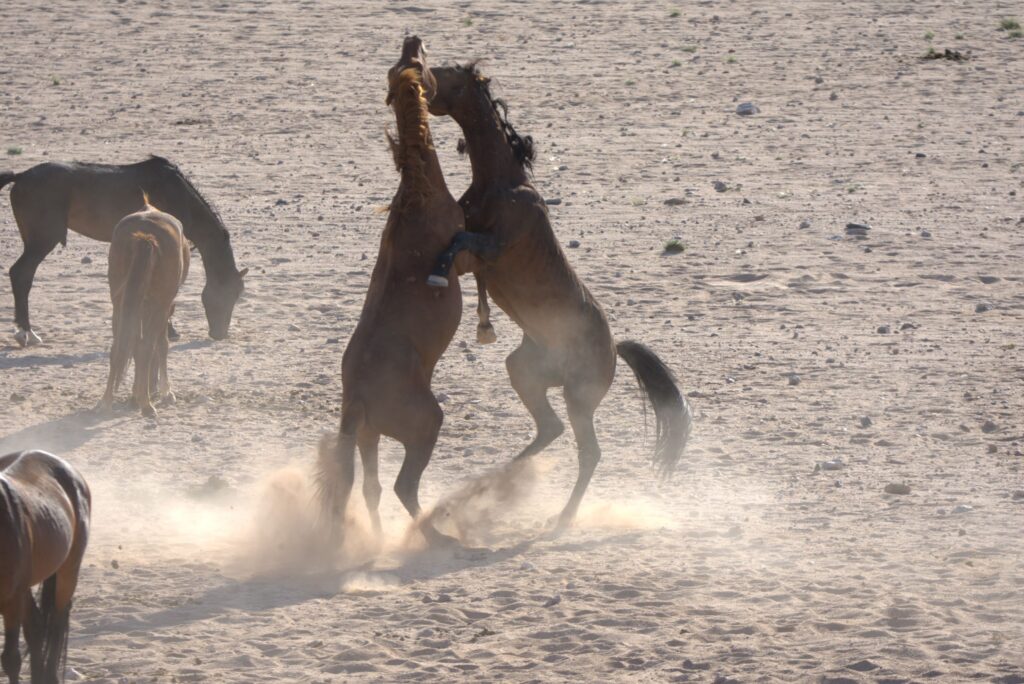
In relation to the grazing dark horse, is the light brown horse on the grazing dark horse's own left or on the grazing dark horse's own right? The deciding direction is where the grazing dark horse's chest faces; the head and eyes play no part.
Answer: on the grazing dark horse's own right

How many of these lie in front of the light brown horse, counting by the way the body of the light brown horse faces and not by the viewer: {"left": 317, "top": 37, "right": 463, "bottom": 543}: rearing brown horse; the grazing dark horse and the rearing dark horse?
1

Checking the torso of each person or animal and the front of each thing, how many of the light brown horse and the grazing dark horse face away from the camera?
1

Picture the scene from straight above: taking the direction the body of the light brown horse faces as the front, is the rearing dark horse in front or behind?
behind

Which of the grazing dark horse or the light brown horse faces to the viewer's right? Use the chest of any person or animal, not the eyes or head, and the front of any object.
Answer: the grazing dark horse

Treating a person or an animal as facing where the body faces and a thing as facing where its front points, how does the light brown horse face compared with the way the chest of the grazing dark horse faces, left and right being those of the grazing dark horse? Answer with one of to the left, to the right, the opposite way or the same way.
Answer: to the left

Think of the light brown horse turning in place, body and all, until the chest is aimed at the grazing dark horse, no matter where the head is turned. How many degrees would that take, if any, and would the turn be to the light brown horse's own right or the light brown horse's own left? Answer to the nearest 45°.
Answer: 0° — it already faces it

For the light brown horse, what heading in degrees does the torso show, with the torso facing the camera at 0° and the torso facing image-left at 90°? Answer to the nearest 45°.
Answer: approximately 180°

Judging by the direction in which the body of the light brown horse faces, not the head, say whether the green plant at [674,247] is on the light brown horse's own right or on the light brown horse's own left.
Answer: on the light brown horse's own right

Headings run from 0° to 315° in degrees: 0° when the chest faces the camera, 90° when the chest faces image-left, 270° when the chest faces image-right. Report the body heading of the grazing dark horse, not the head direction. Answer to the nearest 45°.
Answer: approximately 270°

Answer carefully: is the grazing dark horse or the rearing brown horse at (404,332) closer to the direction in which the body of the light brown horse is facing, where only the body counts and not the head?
the grazing dark horse
